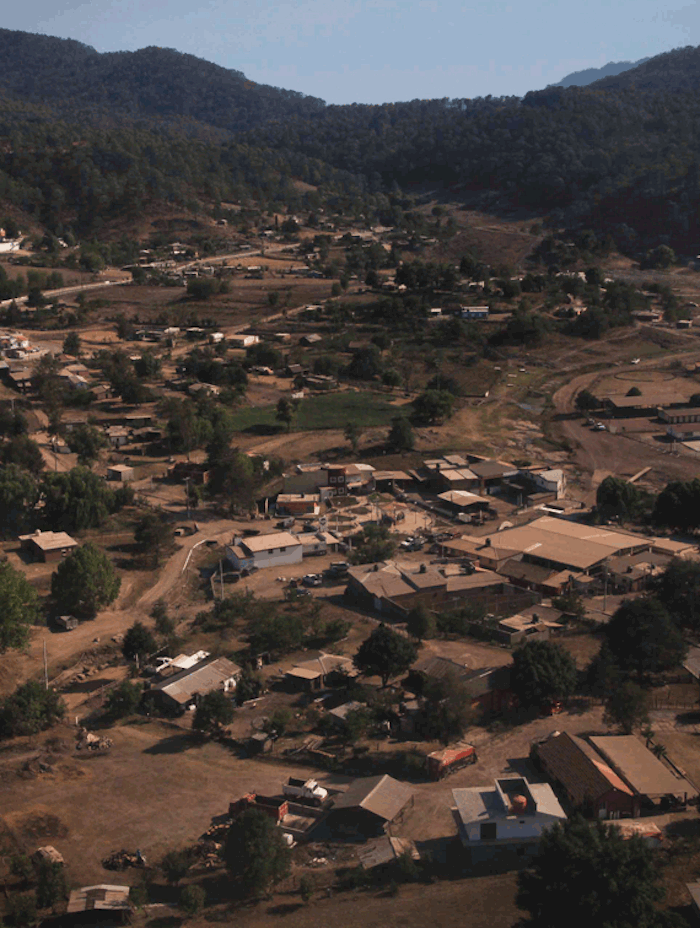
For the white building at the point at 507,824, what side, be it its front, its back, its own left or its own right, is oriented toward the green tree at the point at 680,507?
back

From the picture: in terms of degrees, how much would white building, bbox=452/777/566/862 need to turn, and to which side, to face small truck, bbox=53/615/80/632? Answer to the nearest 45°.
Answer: approximately 135° to its right

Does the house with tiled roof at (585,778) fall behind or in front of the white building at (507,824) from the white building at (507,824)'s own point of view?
behind

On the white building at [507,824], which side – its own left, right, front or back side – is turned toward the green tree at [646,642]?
back

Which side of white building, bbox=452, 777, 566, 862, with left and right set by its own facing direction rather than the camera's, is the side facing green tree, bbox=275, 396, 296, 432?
back

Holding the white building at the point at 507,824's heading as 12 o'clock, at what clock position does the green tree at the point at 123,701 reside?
The green tree is roughly at 4 o'clock from the white building.

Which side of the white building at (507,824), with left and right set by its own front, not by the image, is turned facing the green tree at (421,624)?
back

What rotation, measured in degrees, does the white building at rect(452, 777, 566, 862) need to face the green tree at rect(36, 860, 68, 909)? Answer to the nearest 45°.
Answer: approximately 90° to its right

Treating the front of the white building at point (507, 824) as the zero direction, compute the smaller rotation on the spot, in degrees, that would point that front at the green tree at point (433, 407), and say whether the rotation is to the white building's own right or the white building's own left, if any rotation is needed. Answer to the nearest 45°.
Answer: approximately 180°

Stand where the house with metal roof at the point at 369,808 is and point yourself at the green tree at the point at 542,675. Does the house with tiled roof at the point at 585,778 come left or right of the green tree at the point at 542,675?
right

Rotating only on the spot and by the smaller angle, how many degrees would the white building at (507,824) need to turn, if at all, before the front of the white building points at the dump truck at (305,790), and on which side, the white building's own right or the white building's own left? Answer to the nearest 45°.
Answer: approximately 90° to the white building's own right

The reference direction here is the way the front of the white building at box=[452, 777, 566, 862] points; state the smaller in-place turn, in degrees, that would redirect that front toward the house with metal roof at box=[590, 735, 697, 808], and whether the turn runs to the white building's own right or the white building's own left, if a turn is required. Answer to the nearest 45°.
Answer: approximately 135° to the white building's own left

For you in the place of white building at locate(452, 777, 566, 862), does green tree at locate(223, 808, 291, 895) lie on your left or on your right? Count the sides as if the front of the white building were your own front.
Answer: on your right

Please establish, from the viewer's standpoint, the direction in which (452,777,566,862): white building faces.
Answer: facing the viewer

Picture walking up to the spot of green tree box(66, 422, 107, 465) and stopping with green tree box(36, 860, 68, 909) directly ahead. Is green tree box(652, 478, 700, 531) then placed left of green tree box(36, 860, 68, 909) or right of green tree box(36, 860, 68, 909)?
left
